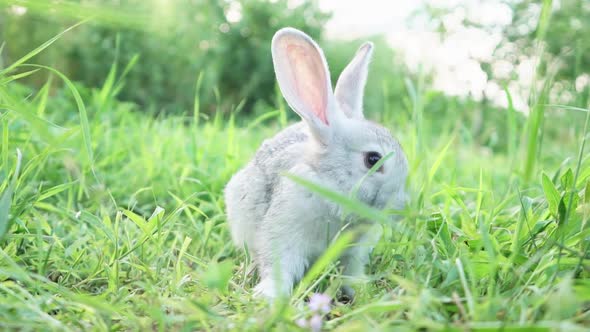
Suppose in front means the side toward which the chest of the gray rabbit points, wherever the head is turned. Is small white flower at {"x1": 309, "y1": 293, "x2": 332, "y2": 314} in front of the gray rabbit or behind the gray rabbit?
in front

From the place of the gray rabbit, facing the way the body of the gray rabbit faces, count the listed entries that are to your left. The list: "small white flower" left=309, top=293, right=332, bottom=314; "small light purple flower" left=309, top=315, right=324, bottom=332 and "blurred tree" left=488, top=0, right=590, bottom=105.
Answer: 1

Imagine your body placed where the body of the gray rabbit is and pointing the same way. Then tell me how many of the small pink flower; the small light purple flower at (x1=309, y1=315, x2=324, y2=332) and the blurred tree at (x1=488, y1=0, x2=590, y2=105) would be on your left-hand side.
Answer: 1

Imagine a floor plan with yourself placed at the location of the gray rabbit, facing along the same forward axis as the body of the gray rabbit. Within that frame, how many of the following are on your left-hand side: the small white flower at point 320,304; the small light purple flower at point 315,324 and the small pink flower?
0

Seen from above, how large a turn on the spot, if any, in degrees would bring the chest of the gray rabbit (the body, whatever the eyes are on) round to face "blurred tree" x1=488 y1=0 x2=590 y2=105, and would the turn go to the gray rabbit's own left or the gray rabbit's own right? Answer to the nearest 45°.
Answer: approximately 90° to the gray rabbit's own left

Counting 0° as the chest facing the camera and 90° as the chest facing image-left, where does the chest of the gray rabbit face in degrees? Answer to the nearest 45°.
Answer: approximately 315°

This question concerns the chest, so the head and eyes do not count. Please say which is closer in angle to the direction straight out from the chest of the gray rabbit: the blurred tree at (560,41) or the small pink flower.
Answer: the small pink flower

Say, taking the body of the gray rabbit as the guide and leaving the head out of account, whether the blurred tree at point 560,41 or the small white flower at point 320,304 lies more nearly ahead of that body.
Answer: the small white flower

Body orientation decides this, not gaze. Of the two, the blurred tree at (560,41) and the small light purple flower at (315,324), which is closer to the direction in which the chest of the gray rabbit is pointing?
the small light purple flower

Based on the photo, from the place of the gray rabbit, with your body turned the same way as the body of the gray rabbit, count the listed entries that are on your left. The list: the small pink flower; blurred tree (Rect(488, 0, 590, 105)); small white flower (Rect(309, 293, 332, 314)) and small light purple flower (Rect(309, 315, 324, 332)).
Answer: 1

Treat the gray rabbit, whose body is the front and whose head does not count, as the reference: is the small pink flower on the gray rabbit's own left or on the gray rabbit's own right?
on the gray rabbit's own right

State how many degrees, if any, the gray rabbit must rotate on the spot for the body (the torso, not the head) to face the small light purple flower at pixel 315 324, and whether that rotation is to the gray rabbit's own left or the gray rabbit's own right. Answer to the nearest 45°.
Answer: approximately 45° to the gray rabbit's own right
